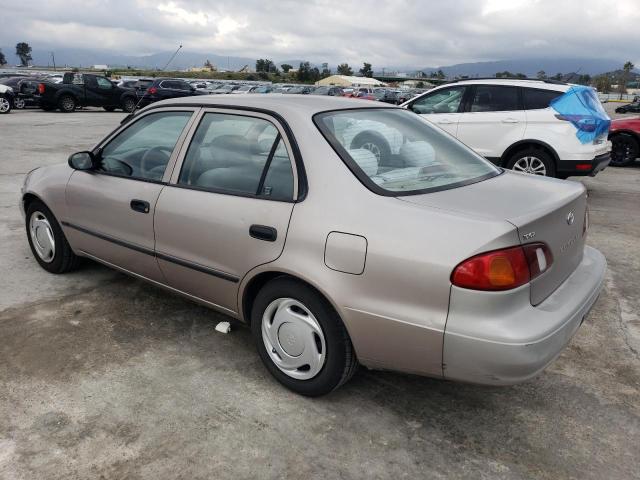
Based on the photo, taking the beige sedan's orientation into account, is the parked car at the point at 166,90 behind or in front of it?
in front

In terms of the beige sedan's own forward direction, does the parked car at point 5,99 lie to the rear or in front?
in front

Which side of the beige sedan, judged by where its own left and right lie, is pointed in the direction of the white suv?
right

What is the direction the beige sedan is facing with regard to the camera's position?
facing away from the viewer and to the left of the viewer

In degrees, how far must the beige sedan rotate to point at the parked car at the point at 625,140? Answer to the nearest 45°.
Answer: approximately 90° to its right

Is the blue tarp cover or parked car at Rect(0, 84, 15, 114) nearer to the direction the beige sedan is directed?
the parked car

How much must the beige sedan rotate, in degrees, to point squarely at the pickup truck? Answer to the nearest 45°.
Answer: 0° — it already faces it

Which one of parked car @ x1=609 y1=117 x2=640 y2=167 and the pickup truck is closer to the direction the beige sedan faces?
the pickup truck

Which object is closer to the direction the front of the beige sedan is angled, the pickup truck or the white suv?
the pickup truck

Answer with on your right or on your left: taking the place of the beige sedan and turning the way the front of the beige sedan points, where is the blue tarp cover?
on your right

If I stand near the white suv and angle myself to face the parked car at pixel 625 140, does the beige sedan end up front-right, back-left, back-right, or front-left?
back-right
